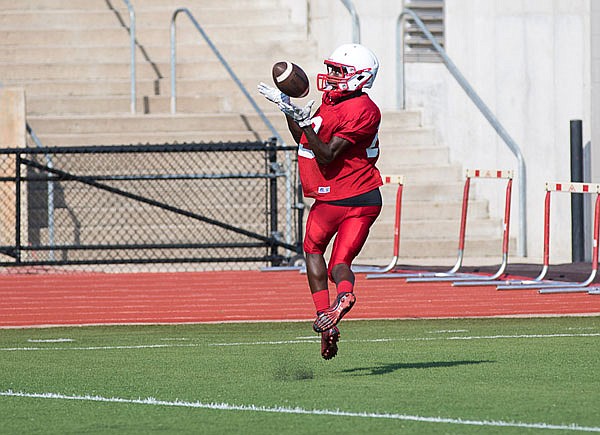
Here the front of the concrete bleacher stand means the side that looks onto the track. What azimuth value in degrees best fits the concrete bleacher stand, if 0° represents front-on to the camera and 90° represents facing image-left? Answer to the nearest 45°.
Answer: approximately 0°

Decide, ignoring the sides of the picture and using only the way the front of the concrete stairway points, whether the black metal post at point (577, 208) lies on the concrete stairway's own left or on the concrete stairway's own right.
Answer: on the concrete stairway's own left

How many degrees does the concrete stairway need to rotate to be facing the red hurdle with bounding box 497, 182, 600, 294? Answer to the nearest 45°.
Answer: approximately 45° to its left

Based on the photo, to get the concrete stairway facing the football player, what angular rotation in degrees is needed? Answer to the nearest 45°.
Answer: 0° — it already faces them
